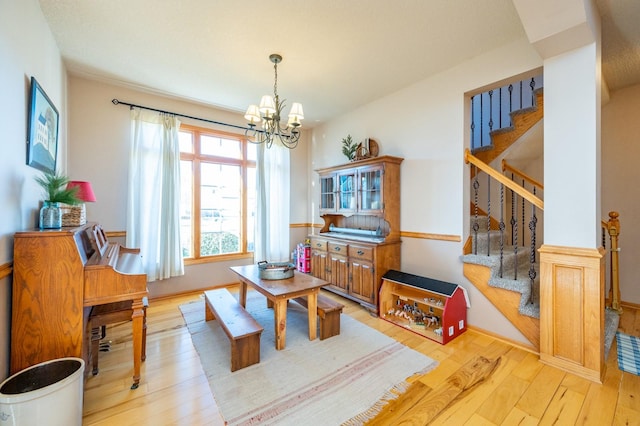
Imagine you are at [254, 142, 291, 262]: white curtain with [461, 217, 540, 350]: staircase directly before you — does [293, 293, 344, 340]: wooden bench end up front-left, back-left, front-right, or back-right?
front-right

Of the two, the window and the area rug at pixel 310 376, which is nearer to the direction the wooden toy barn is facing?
the area rug

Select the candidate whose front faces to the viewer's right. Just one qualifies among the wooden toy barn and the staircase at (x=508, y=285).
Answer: the staircase

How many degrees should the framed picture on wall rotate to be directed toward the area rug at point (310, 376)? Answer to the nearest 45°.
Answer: approximately 45° to its right

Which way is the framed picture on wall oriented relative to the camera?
to the viewer's right

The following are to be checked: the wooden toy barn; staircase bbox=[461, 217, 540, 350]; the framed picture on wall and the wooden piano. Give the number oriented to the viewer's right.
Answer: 3

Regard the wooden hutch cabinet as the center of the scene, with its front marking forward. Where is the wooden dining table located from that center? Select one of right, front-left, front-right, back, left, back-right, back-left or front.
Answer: front

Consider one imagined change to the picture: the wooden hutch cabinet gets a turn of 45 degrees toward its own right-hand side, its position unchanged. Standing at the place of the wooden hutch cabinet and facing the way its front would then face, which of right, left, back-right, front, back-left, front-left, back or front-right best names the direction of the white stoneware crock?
front-left

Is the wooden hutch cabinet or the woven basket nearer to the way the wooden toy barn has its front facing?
the woven basket

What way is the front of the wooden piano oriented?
to the viewer's right

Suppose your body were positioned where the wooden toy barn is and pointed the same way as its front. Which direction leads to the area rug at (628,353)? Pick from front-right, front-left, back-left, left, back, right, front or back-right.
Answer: back-left

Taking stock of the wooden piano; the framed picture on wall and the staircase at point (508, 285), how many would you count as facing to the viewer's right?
3

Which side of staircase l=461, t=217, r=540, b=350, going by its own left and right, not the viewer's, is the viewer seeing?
right

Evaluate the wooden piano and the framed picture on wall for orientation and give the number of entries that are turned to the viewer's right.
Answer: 2

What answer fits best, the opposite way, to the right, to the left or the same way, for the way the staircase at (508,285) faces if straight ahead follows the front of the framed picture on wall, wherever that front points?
to the right
